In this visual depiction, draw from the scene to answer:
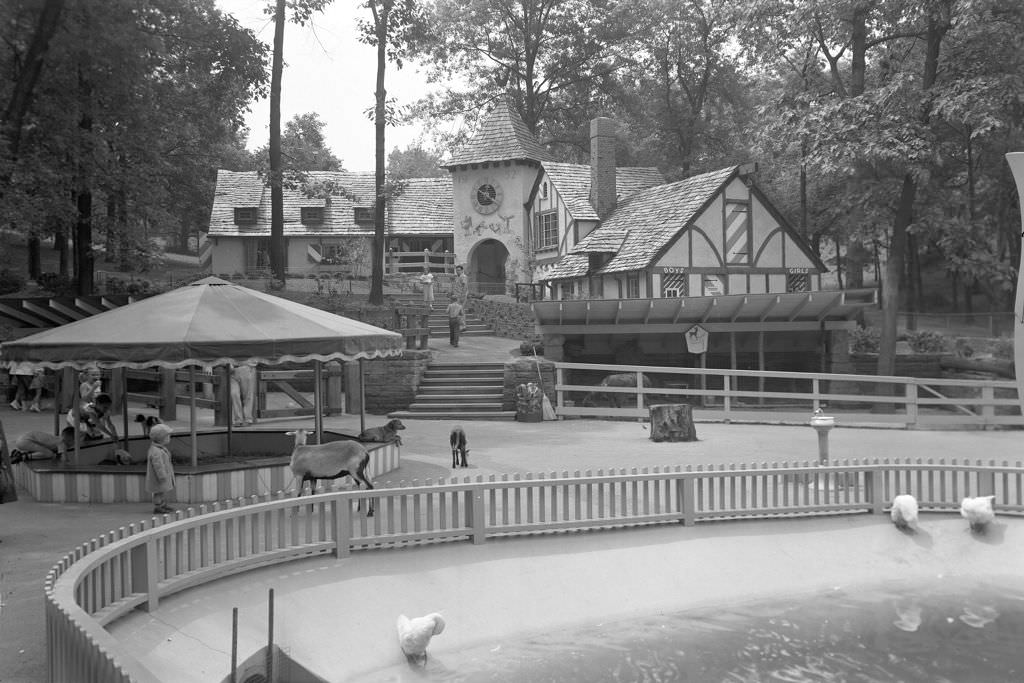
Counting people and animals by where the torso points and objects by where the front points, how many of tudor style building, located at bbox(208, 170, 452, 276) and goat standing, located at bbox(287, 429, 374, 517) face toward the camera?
1

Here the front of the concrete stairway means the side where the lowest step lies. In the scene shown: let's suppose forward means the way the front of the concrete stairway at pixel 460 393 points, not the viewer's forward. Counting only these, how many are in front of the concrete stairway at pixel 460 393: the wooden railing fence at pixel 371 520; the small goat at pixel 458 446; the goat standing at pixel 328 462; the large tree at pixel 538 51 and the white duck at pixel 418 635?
4

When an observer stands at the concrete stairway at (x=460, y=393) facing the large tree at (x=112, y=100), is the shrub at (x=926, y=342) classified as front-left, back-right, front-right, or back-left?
back-right

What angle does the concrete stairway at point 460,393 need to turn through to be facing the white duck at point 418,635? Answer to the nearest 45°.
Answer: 0° — it already faces it

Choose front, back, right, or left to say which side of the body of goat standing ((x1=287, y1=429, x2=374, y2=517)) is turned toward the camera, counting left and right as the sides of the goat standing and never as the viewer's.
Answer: left

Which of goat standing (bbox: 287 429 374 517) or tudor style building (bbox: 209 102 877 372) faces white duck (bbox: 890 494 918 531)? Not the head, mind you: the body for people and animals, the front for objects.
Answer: the tudor style building

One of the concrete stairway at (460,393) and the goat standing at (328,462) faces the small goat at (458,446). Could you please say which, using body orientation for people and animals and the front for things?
the concrete stairway

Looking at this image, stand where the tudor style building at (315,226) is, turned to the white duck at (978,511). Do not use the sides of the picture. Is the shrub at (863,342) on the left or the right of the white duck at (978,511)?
left

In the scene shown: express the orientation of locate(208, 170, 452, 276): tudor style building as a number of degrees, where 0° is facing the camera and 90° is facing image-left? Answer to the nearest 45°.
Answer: approximately 0°

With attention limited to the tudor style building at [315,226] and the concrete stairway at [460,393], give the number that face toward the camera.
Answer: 2

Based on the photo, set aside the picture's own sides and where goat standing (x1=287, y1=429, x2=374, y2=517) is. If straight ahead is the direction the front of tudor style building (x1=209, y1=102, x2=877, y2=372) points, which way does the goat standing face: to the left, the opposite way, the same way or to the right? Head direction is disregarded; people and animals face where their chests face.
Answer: to the right

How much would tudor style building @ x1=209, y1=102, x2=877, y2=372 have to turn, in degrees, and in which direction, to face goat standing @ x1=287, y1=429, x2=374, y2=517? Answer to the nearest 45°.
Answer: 0° — it already faces it

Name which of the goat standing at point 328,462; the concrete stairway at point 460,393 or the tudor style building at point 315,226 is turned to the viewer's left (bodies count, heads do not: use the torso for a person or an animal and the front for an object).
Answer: the goat standing

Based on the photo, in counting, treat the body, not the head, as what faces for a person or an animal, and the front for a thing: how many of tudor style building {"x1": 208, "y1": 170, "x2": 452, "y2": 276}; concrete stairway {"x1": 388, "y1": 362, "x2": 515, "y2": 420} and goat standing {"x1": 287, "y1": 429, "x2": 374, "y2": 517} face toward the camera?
2

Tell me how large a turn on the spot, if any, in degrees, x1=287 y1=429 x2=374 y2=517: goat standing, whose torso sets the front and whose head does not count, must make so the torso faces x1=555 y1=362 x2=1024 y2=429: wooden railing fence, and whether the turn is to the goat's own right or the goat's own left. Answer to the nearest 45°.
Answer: approximately 135° to the goat's own right
